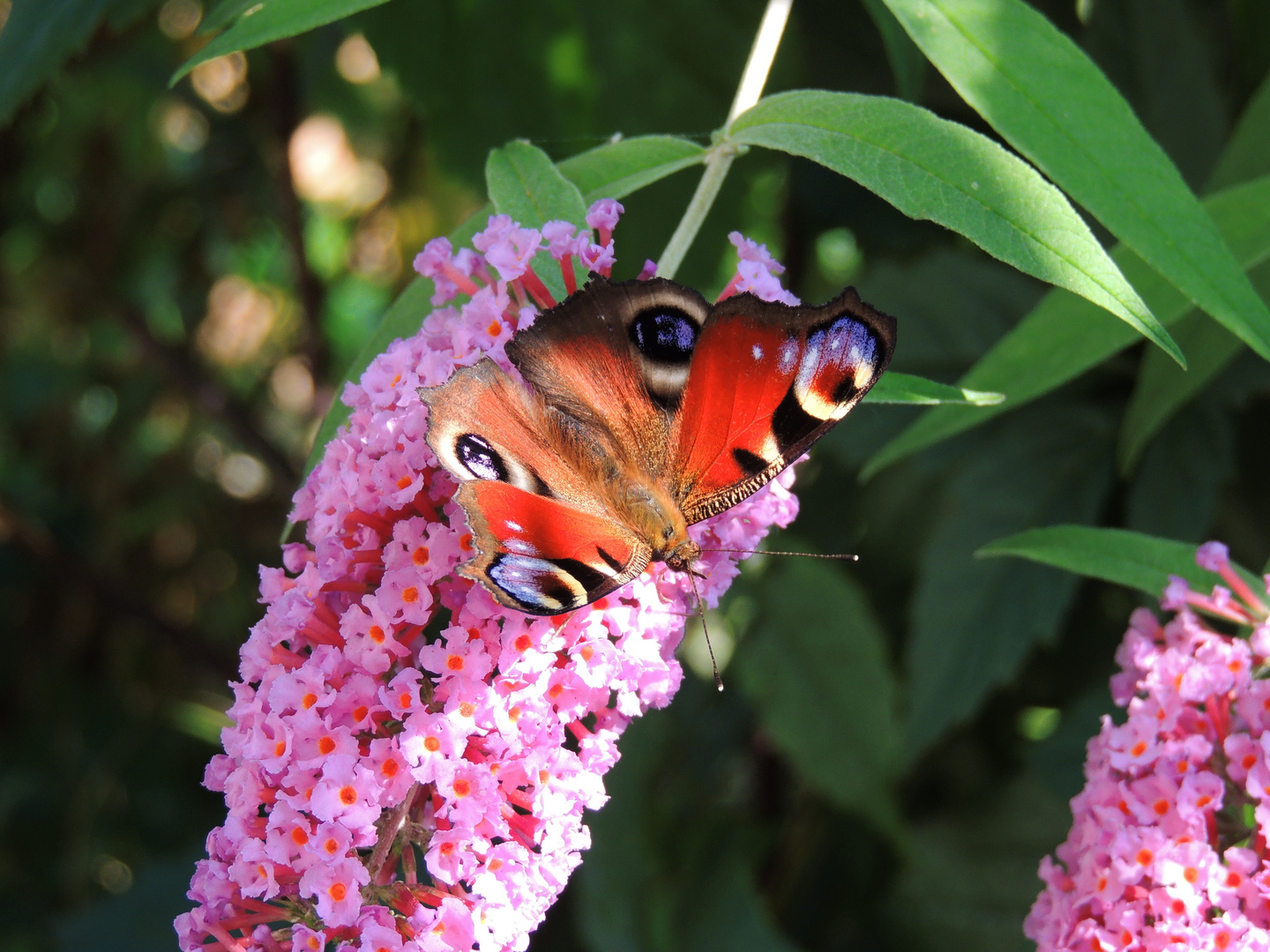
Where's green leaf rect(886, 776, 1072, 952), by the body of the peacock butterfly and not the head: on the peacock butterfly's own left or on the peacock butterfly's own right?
on the peacock butterfly's own left

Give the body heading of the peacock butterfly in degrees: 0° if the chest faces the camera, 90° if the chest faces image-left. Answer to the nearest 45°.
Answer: approximately 315°

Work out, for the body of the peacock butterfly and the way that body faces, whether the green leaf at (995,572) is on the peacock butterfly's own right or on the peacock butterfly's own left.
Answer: on the peacock butterfly's own left
